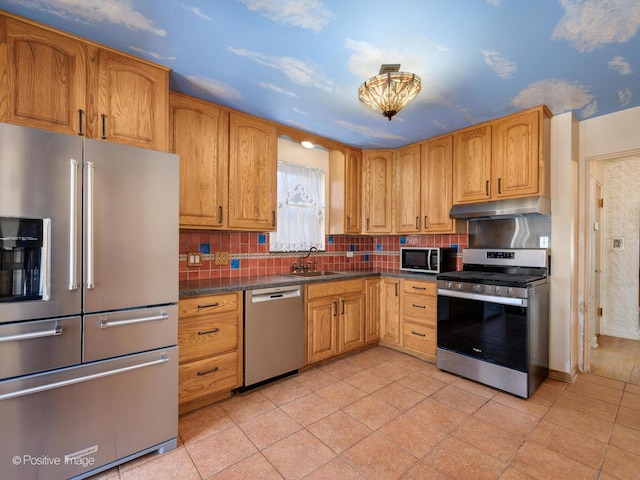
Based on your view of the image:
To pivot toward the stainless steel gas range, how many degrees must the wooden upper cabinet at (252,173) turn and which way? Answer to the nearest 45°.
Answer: approximately 45° to its left

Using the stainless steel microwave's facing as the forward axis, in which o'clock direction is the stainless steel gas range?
The stainless steel gas range is roughly at 9 o'clock from the stainless steel microwave.

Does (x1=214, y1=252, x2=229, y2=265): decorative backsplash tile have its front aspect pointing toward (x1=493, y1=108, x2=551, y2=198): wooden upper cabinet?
no

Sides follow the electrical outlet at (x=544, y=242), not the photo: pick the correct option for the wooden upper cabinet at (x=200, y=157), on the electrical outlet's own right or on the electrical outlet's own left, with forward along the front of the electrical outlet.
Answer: on the electrical outlet's own right

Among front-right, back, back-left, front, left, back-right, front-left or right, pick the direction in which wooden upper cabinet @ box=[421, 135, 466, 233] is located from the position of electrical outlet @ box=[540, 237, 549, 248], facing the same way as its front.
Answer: right

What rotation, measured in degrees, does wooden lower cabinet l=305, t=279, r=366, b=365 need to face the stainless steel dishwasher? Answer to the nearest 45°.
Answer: approximately 90° to its right

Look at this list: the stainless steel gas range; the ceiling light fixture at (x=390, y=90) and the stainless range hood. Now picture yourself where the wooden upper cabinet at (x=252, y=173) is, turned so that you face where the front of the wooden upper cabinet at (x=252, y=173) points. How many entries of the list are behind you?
0

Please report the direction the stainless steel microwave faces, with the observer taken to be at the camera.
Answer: facing the viewer and to the left of the viewer

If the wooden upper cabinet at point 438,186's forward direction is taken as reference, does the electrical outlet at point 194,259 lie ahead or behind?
ahead

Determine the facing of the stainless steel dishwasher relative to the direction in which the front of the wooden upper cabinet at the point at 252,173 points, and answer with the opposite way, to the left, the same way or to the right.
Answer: the same way

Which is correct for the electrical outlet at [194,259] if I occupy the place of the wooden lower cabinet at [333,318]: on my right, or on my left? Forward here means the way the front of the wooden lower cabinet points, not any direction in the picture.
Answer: on my right

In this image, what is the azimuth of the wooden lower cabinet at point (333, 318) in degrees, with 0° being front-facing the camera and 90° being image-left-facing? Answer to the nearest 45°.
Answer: approximately 315°

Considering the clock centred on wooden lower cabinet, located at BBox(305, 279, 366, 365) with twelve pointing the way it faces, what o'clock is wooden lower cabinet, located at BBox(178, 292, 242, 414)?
wooden lower cabinet, located at BBox(178, 292, 242, 414) is roughly at 3 o'clock from wooden lower cabinet, located at BBox(305, 279, 366, 365).

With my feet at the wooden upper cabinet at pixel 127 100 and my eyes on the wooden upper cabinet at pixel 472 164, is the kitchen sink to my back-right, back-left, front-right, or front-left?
front-left

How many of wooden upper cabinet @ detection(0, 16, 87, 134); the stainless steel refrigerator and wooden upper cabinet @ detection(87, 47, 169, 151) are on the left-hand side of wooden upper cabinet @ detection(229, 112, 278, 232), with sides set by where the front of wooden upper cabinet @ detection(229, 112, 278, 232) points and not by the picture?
0

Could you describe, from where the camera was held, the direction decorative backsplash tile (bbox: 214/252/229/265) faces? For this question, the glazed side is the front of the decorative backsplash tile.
facing the viewer

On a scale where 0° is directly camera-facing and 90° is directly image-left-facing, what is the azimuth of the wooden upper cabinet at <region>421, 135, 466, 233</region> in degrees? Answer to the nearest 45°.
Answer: approximately 45°

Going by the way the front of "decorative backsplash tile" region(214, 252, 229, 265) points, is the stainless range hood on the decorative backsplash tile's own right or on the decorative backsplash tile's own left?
on the decorative backsplash tile's own left

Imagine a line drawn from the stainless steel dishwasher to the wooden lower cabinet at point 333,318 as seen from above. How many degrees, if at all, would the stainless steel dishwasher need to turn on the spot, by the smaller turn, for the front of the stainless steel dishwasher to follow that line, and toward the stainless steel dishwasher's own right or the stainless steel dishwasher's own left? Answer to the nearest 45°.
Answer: approximately 90° to the stainless steel dishwasher's own left

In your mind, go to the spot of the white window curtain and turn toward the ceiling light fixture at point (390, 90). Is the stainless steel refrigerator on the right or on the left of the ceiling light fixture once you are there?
right
